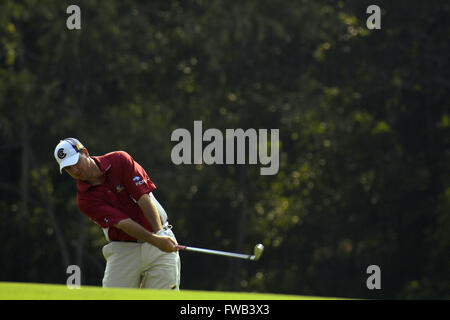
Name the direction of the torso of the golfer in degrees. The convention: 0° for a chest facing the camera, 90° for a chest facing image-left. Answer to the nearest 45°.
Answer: approximately 0°
